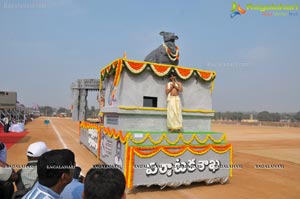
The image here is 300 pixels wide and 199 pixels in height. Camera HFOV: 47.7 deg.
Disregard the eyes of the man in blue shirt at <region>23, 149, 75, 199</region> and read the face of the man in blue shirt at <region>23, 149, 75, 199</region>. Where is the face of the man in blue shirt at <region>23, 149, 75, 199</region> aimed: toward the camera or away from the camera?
away from the camera

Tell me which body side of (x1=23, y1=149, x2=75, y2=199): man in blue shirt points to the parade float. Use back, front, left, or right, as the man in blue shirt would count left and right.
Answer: front

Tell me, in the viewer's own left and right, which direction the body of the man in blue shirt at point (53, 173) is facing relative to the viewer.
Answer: facing away from the viewer and to the right of the viewer
